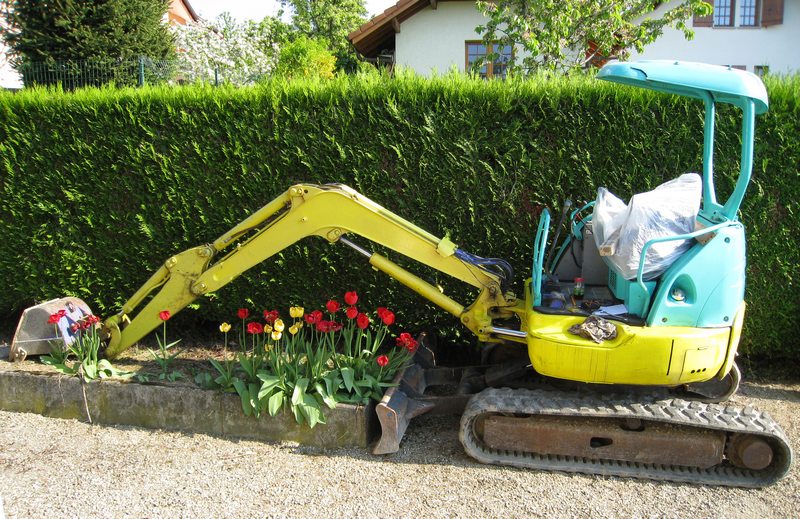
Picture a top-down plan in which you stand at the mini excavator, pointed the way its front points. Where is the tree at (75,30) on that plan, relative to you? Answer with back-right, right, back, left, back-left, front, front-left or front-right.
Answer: front-right

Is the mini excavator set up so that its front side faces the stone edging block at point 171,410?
yes

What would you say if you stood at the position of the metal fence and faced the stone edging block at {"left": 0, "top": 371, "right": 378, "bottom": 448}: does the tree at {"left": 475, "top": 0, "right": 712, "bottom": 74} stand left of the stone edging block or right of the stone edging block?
left

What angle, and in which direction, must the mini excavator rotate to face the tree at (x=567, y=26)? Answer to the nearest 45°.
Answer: approximately 90° to its right

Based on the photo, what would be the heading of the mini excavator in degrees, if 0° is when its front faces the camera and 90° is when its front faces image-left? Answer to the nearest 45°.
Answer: approximately 90°

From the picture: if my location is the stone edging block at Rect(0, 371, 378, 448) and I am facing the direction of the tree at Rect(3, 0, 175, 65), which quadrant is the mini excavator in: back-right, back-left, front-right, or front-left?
back-right
